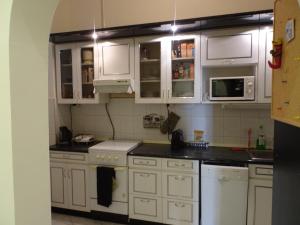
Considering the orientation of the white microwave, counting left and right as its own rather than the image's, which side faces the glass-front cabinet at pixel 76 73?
right

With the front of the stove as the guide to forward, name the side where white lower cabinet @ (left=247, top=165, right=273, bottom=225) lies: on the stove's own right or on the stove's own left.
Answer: on the stove's own left

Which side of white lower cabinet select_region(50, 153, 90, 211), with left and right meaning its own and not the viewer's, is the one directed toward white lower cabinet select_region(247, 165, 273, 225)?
left

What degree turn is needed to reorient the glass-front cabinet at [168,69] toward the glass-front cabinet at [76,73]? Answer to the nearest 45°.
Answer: approximately 90° to its right

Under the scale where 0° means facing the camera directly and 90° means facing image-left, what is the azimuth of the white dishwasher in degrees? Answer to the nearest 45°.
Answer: approximately 0°

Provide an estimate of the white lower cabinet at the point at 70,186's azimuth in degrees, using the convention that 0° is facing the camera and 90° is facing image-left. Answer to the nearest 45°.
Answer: approximately 45°

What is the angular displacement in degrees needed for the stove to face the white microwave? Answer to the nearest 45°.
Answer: approximately 135° to its left
